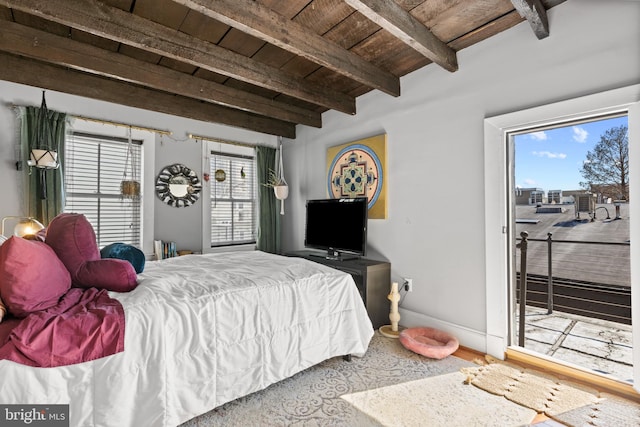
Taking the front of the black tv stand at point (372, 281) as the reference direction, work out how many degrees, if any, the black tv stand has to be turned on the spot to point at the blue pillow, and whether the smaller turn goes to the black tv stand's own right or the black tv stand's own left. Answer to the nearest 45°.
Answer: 0° — it already faces it

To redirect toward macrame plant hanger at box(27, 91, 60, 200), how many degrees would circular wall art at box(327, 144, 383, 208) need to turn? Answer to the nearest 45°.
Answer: approximately 45° to its right

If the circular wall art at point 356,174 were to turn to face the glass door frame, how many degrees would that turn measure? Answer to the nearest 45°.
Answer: approximately 90° to its left

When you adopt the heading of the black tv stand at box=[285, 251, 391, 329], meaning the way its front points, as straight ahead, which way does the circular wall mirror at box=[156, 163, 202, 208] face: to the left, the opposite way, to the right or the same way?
to the left

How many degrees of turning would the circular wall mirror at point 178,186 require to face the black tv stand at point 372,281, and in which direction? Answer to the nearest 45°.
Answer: approximately 45° to its left

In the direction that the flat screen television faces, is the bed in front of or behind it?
in front

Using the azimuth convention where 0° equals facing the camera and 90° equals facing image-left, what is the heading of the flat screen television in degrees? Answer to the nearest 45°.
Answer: approximately 45°

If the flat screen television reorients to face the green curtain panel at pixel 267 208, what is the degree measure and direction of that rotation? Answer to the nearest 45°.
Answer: approximately 90° to its right

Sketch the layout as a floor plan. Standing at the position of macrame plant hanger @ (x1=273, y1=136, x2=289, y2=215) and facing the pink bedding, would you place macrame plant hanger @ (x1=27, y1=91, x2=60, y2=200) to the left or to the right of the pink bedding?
right

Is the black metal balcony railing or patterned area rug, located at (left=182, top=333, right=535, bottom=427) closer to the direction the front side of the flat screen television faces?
the patterned area rug

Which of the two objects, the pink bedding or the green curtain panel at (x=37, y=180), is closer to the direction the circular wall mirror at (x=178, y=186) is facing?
the pink bedding

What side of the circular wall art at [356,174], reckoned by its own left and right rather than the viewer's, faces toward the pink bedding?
front

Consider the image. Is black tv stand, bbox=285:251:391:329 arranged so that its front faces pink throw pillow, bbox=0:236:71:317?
yes

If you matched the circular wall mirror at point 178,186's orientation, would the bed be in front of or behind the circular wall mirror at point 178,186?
in front
